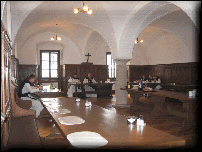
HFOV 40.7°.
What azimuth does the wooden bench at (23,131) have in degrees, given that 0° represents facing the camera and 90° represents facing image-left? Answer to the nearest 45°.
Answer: approximately 270°

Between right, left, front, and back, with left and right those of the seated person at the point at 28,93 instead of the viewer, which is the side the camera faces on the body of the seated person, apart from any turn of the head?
right

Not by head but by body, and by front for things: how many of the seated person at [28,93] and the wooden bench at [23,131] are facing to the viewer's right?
2
